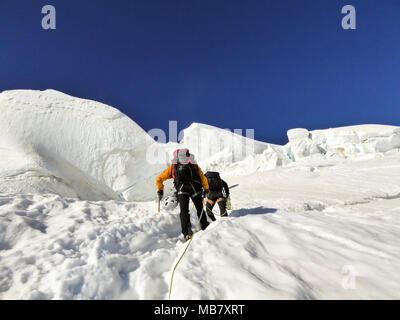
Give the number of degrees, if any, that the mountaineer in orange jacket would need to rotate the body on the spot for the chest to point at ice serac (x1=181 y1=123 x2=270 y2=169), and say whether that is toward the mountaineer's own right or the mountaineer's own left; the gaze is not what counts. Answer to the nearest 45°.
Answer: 0° — they already face it

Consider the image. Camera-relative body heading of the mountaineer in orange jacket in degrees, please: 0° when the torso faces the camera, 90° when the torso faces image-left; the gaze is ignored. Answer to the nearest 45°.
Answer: approximately 180°

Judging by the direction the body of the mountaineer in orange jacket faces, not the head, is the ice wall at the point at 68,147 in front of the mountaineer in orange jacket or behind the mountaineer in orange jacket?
in front
